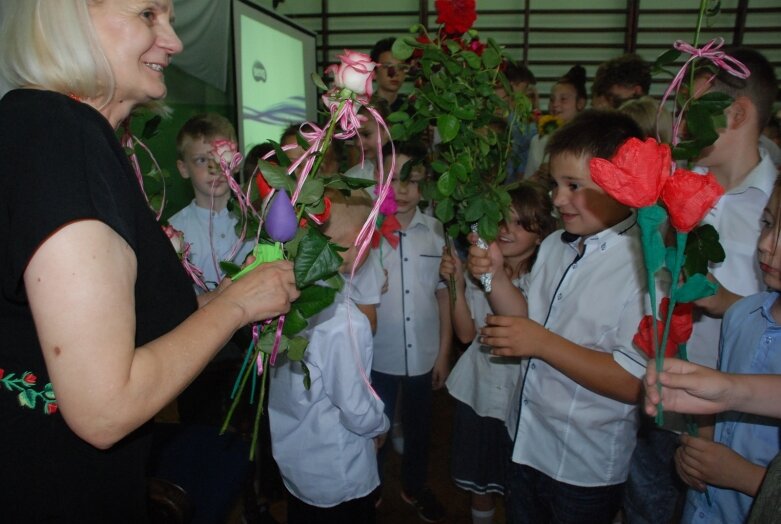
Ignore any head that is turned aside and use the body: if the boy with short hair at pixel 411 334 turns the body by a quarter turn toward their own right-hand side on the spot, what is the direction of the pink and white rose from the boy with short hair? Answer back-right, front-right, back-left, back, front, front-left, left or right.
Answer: left

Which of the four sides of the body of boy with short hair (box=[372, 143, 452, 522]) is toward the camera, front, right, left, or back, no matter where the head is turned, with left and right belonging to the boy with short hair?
front

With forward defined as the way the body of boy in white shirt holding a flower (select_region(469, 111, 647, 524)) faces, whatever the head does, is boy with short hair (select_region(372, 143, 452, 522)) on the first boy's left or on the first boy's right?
on the first boy's right

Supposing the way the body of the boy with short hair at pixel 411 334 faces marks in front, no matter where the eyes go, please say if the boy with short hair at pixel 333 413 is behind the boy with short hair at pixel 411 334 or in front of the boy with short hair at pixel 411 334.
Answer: in front

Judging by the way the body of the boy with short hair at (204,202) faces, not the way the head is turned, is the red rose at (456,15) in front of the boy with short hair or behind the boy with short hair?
in front

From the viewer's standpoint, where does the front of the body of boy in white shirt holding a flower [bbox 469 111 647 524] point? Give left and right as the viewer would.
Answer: facing the viewer and to the left of the viewer

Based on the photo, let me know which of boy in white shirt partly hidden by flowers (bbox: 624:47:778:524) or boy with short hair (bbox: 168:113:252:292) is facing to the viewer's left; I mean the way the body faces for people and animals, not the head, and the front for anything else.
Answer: the boy in white shirt partly hidden by flowers
